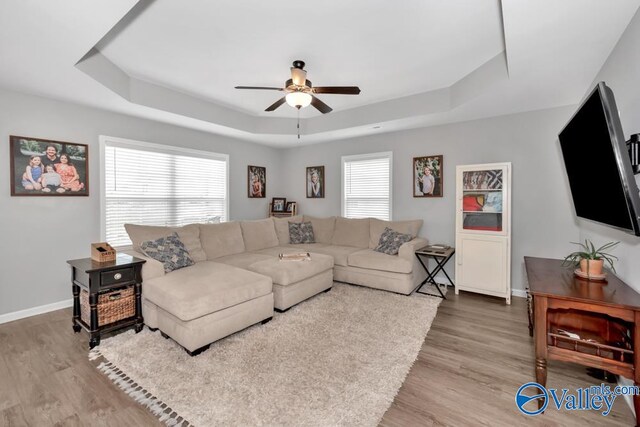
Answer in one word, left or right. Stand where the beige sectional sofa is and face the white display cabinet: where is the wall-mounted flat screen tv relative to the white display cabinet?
right

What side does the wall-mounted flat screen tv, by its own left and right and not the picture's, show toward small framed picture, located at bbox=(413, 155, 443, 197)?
right

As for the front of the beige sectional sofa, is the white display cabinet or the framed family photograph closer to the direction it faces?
the white display cabinet

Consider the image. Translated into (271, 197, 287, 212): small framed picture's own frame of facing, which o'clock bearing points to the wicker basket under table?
The wicker basket under table is roughly at 1 o'clock from the small framed picture.

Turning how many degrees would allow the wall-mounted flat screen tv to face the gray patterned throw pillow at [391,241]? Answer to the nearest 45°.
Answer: approximately 90° to its right

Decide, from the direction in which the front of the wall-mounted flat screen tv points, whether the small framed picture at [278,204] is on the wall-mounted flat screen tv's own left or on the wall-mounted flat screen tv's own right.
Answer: on the wall-mounted flat screen tv's own right

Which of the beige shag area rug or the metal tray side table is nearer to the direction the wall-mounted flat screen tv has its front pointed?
the beige shag area rug

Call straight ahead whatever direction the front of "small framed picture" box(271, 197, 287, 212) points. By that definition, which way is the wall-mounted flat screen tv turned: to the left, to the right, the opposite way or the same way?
to the right
